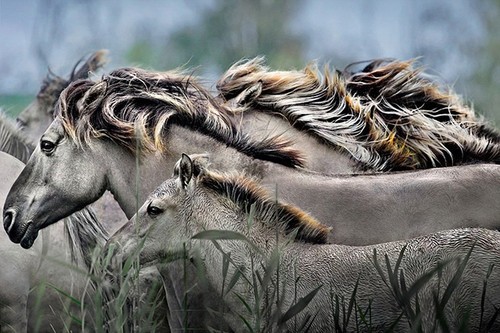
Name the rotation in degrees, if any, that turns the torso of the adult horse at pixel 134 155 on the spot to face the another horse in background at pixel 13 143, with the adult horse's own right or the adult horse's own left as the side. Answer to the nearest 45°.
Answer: approximately 45° to the adult horse's own right

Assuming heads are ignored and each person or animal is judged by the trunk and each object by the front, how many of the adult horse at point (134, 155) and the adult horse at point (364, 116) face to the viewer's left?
2

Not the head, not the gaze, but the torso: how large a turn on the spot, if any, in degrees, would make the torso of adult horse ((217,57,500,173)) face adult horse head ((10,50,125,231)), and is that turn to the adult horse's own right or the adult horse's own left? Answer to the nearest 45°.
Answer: approximately 45° to the adult horse's own right

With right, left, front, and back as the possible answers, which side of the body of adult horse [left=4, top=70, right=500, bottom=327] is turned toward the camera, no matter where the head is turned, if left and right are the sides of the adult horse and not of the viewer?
left

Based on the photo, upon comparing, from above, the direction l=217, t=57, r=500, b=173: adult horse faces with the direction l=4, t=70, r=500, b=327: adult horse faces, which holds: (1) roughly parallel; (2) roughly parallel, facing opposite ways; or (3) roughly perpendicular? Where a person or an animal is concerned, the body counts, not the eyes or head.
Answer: roughly parallel

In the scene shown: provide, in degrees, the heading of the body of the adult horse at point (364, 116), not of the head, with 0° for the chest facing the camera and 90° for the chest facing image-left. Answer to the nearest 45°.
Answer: approximately 90°

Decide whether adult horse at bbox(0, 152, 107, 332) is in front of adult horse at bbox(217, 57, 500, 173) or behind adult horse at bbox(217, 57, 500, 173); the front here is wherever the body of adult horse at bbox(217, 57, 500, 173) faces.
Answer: in front

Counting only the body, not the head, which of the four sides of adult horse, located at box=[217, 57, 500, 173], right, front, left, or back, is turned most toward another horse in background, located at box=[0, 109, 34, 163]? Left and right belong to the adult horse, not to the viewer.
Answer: front

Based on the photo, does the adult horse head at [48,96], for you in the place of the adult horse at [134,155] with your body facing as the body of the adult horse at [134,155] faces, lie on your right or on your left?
on your right
